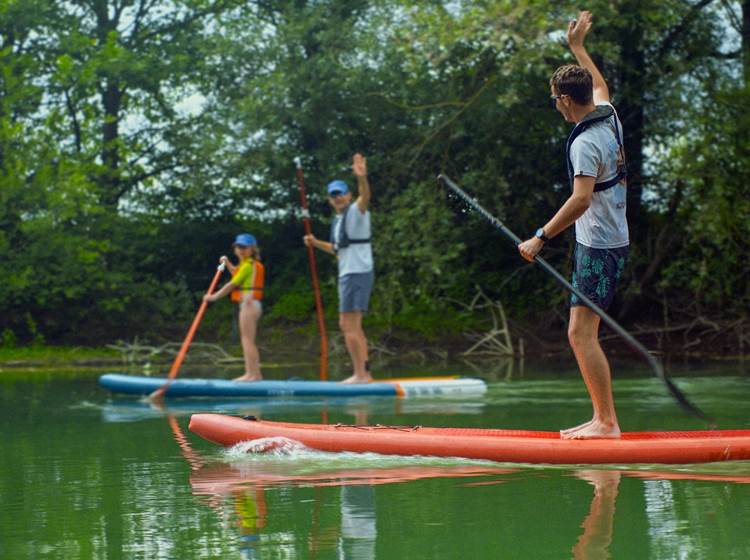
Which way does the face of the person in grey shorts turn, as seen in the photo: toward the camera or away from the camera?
toward the camera

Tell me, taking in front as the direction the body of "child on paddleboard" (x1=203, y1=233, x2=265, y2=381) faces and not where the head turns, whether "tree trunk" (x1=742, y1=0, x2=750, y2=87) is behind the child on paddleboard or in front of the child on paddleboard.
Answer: behind

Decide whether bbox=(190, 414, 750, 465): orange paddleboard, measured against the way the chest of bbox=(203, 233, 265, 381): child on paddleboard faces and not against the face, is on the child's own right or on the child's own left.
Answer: on the child's own left

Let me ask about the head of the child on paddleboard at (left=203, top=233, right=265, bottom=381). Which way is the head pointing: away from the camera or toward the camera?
toward the camera

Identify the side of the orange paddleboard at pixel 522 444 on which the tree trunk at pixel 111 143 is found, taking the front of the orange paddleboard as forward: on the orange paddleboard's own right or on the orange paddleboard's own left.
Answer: on the orange paddleboard's own right

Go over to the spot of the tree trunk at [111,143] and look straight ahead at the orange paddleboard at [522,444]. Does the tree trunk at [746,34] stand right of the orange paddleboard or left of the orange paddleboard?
left

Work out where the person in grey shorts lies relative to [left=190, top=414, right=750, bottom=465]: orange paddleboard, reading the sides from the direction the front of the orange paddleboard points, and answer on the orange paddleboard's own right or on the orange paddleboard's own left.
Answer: on the orange paddleboard's own right

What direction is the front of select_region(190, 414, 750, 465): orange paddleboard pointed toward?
to the viewer's left
